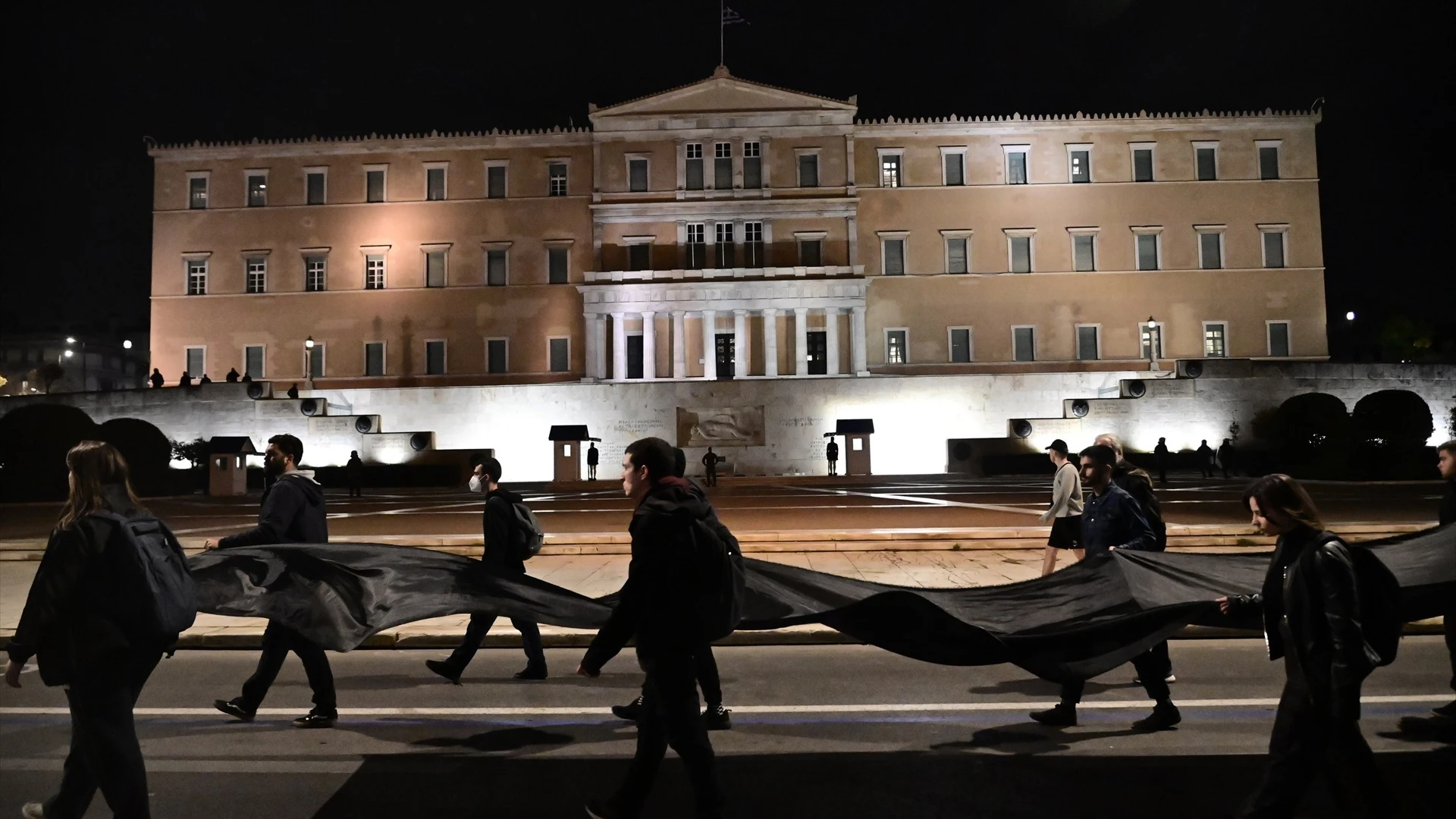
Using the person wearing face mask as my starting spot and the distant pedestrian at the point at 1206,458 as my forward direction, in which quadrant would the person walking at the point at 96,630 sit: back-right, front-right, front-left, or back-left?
back-right

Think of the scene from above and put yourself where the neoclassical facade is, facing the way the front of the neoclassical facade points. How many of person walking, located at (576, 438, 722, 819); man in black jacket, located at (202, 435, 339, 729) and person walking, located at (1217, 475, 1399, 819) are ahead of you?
3

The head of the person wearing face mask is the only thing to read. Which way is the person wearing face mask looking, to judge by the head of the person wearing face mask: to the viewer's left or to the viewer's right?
to the viewer's left

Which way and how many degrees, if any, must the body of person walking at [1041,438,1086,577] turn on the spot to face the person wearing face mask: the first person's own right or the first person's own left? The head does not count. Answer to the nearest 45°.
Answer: approximately 45° to the first person's own left

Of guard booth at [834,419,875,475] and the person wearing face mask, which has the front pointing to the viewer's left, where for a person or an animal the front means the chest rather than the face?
the person wearing face mask

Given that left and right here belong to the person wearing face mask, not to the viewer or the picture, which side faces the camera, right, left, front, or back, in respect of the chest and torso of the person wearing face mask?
left

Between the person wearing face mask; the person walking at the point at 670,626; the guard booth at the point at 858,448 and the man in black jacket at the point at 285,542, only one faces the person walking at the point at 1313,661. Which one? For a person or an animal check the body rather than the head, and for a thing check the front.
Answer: the guard booth

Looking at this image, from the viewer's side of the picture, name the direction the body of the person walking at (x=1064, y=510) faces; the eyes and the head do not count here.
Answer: to the viewer's left

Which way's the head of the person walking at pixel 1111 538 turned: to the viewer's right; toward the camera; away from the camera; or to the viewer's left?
to the viewer's left

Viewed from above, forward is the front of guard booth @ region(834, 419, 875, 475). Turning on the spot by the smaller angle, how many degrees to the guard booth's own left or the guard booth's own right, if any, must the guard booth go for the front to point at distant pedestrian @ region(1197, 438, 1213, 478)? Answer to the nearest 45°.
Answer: approximately 90° to the guard booth's own left

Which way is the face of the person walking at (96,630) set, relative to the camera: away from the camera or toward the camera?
away from the camera

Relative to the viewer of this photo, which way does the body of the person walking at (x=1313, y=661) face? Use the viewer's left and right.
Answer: facing to the left of the viewer

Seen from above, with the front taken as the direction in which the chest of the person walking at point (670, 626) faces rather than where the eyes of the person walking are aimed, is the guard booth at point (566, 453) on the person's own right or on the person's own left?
on the person's own right

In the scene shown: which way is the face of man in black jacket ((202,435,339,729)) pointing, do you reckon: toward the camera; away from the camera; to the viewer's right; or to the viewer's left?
to the viewer's left

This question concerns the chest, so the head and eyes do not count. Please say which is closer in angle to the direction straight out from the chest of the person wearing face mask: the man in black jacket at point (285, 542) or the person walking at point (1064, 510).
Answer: the man in black jacket

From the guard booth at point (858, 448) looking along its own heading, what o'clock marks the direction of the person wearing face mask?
The person wearing face mask is roughly at 12 o'clock from the guard booth.

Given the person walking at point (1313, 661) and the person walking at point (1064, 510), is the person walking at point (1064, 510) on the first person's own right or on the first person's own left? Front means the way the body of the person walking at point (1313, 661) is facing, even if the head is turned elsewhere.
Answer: on the first person's own right
